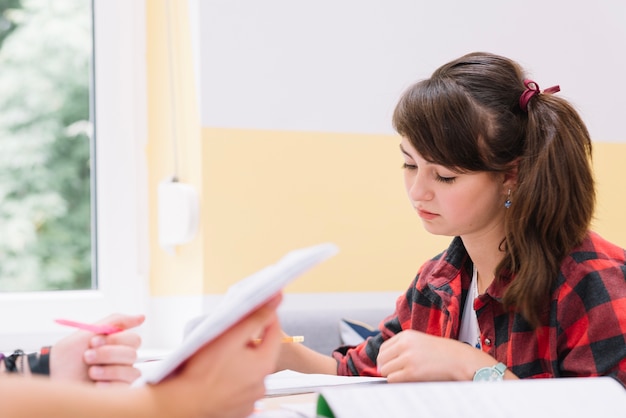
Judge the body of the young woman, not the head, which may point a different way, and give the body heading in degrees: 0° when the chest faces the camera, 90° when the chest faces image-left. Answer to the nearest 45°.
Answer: approximately 45°
